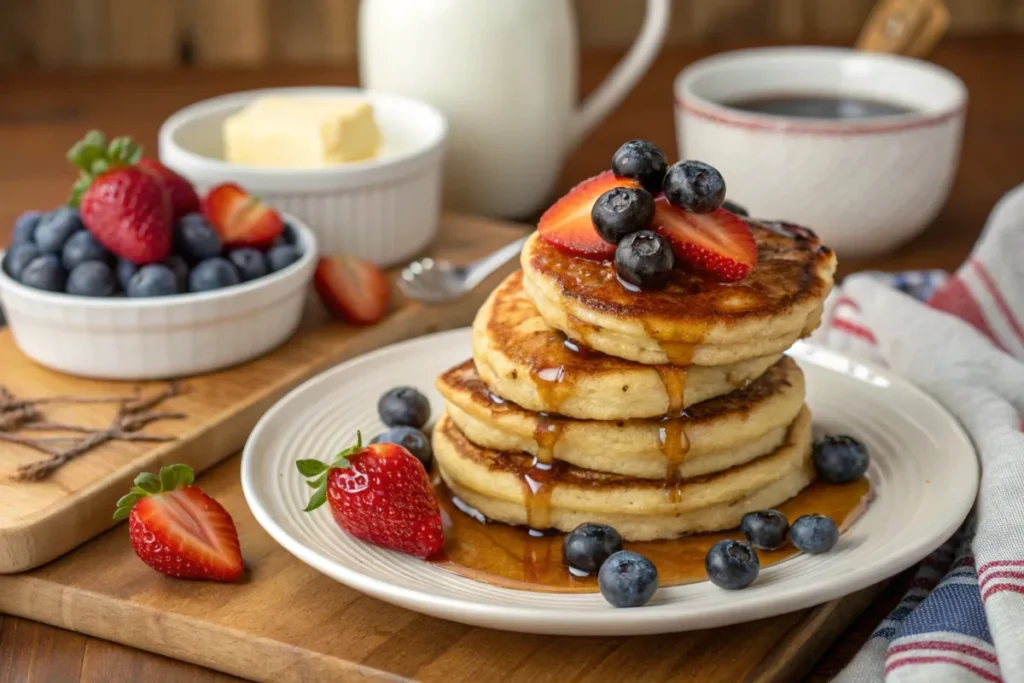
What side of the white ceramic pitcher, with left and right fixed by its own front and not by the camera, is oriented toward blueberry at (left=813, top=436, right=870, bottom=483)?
left

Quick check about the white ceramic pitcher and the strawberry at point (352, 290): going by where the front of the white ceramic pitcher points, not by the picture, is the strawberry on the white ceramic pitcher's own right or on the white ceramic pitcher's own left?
on the white ceramic pitcher's own left

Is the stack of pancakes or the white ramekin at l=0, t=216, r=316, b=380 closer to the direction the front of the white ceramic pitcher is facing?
the white ramekin

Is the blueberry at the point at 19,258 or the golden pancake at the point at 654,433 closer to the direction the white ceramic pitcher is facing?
the blueberry

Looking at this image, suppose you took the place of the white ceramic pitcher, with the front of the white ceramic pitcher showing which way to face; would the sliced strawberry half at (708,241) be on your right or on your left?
on your left

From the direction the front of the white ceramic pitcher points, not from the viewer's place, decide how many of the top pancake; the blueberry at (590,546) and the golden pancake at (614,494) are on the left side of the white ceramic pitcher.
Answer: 3

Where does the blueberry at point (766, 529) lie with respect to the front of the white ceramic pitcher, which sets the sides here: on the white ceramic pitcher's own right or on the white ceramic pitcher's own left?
on the white ceramic pitcher's own left

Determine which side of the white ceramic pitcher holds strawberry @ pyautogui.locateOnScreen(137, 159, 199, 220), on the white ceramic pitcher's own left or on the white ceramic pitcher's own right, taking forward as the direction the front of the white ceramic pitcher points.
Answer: on the white ceramic pitcher's own left

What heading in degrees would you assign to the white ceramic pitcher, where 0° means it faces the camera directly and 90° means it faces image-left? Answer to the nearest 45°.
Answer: approximately 90°

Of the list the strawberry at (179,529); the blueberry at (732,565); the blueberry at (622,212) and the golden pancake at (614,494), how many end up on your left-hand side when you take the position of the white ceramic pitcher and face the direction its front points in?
4

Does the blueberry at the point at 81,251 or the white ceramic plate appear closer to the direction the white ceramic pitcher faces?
the blueberry

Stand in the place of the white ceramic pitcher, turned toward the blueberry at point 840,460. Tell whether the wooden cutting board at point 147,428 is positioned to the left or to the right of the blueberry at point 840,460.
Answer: right

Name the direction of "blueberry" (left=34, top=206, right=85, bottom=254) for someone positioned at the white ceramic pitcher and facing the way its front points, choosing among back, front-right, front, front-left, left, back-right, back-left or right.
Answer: front-left
